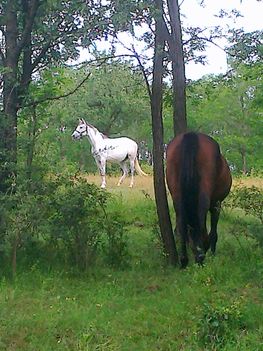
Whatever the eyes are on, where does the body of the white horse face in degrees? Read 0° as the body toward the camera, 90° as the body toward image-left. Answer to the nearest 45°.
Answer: approximately 90°

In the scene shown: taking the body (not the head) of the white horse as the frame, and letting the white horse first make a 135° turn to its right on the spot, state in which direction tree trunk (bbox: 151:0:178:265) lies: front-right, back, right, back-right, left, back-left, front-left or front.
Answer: back-right

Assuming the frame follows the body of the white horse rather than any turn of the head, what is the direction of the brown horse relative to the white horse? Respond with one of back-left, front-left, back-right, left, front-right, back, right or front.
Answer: left

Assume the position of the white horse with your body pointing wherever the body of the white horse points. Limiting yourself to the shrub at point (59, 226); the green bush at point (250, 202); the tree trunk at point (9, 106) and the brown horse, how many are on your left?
4

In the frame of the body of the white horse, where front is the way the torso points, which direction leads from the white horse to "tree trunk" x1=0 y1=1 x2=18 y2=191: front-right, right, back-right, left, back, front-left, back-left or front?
left

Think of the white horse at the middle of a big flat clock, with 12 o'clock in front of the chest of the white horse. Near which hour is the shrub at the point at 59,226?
The shrub is roughly at 9 o'clock from the white horse.

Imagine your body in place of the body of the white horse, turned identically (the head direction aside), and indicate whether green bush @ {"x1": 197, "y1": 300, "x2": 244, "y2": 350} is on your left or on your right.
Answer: on your left
